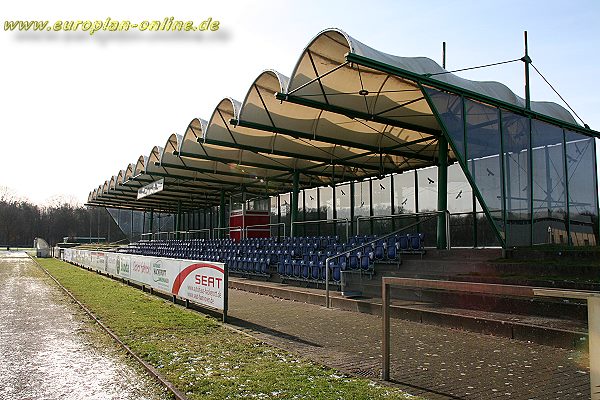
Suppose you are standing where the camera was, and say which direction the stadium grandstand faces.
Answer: facing the viewer and to the left of the viewer

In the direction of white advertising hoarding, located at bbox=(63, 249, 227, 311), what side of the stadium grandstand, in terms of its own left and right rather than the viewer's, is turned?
front
